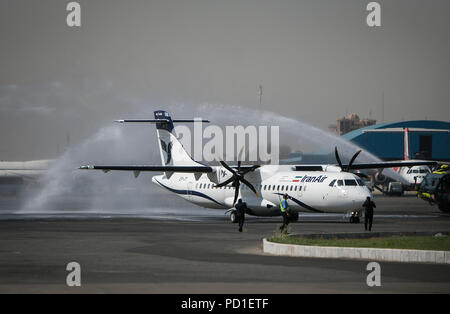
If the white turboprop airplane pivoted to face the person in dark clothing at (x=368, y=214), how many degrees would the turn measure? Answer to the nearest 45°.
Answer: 0° — it already faces them

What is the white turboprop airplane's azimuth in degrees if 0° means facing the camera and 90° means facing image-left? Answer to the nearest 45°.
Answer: approximately 315°

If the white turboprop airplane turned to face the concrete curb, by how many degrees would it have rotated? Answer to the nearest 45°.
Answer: approximately 45° to its right

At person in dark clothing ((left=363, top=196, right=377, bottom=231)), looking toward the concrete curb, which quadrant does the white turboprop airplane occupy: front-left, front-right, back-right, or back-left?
back-right
